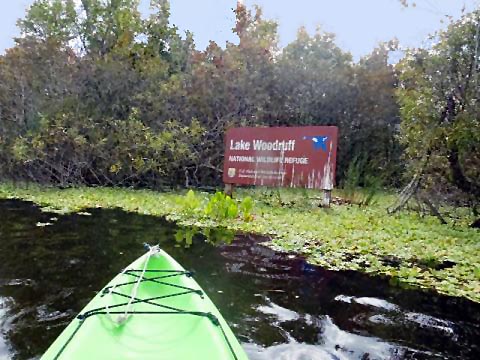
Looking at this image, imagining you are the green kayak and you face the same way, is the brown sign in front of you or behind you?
in front

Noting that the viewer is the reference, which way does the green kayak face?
facing away from the viewer
